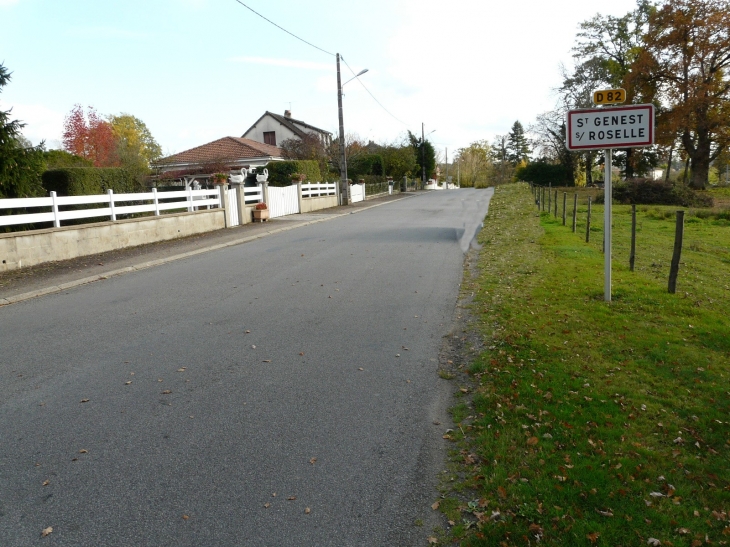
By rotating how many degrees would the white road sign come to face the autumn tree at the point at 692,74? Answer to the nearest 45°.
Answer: approximately 180°

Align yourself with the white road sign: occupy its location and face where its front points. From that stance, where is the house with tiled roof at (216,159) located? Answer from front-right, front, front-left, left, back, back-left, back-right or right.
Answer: back-right

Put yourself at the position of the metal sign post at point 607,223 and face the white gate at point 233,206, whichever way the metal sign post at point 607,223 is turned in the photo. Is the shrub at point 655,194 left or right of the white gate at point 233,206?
right

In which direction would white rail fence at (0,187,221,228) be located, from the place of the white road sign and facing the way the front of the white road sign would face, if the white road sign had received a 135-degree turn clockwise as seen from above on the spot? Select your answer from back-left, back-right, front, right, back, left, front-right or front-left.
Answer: front-left

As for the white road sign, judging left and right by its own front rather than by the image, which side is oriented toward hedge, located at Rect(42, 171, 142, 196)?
right

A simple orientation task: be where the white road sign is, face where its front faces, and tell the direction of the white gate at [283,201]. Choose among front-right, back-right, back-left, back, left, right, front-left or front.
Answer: back-right

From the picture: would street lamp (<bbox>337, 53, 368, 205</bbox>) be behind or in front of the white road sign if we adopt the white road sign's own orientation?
behind

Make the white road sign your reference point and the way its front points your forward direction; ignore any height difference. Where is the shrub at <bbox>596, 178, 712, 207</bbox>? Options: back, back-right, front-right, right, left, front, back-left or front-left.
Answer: back

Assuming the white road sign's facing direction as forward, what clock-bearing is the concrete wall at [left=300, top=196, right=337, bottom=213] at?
The concrete wall is roughly at 5 o'clock from the white road sign.

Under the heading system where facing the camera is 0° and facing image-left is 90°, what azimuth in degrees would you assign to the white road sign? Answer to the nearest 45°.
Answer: approximately 0°

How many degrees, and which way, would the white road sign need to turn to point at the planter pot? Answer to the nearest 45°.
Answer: approximately 135° to its right

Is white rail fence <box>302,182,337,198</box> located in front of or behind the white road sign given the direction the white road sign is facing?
behind
